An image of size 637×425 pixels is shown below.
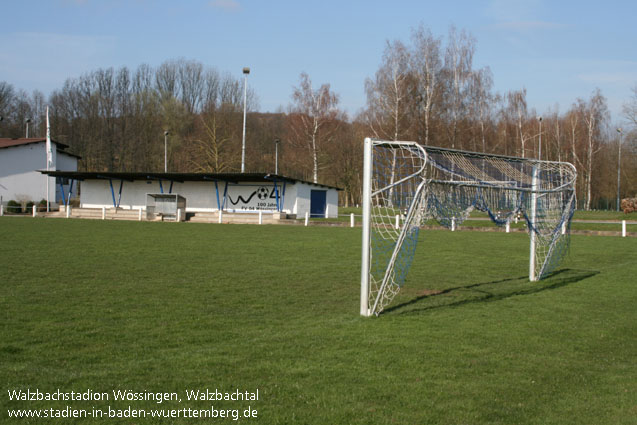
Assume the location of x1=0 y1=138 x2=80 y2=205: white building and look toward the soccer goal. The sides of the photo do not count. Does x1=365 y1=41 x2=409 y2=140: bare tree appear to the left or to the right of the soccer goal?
left

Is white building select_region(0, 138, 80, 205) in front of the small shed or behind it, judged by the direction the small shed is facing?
behind

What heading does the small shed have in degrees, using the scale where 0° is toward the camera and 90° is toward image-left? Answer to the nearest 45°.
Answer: approximately 0°

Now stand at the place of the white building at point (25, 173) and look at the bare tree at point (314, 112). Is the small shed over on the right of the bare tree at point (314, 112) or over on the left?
right

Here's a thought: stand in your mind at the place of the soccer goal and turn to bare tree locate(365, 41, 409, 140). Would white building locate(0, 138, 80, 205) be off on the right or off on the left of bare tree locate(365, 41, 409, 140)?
left

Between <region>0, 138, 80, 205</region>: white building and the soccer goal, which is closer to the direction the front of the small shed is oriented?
the soccer goal

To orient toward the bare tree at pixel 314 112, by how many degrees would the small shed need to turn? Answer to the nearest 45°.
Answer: approximately 135° to its left
